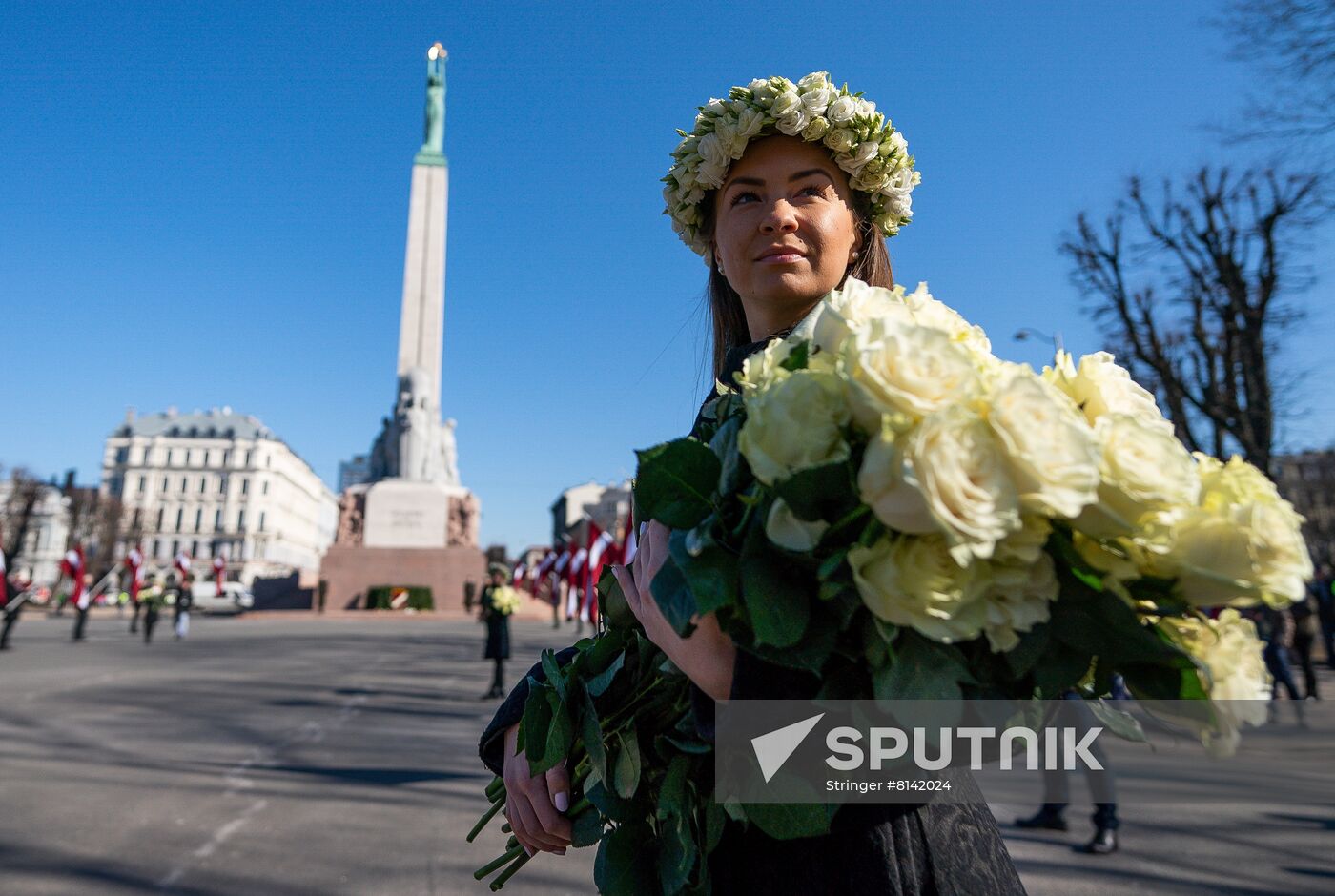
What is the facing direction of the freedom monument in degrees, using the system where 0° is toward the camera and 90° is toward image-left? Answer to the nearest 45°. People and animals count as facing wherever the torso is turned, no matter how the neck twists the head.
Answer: approximately 0°

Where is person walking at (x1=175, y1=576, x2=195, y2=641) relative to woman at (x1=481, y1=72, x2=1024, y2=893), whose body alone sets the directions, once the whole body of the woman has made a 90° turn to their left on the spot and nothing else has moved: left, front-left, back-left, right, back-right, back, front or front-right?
back

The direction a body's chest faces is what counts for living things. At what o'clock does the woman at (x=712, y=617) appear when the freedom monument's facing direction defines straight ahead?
The woman is roughly at 12 o'clock from the freedom monument.

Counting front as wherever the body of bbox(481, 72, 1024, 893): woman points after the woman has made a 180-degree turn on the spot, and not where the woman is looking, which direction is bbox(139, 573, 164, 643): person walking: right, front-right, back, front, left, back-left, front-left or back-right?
left

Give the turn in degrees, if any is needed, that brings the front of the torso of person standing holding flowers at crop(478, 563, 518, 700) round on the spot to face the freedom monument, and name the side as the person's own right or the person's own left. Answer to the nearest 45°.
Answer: approximately 135° to the person's own right

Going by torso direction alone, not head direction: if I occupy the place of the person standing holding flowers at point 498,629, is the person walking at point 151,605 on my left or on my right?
on my right

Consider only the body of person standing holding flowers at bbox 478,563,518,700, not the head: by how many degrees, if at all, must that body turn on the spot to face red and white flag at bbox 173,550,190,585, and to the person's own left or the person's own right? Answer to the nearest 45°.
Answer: approximately 90° to the person's own right

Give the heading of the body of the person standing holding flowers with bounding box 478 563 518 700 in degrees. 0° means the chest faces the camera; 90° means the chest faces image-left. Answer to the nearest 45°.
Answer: approximately 45°

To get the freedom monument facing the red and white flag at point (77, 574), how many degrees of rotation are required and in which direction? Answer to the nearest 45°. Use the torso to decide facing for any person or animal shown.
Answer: approximately 45° to its right

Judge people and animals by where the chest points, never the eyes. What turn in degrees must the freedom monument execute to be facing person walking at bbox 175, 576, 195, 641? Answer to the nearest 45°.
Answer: approximately 45° to its right
